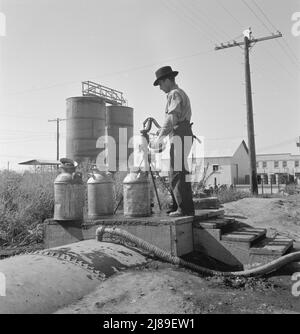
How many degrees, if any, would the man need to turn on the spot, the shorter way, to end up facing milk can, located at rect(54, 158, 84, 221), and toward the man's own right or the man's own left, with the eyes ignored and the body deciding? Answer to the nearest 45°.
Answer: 0° — they already face it

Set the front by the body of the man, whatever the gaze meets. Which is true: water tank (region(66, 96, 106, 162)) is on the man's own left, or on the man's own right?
on the man's own right

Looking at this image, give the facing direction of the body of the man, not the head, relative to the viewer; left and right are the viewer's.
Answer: facing to the left of the viewer

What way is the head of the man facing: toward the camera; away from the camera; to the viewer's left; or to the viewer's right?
to the viewer's left

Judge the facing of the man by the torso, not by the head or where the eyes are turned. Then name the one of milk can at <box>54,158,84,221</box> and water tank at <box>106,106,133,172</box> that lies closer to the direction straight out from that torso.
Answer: the milk can
